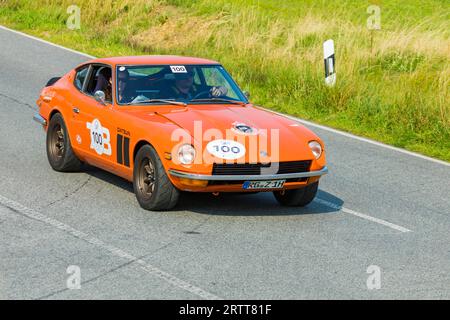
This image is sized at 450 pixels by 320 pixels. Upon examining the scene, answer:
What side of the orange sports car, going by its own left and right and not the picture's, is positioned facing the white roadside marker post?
left

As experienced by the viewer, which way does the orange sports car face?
facing the viewer and to the right of the viewer
